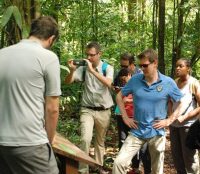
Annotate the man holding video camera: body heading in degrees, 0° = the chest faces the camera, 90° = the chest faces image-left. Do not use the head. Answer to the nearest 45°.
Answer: approximately 45°

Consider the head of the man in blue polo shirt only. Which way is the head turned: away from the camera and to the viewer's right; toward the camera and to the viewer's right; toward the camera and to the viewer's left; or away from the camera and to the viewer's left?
toward the camera and to the viewer's left

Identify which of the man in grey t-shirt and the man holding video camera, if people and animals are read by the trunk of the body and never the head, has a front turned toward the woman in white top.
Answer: the man in grey t-shirt

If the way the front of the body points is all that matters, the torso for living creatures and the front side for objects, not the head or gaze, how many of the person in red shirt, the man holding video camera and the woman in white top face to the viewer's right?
0

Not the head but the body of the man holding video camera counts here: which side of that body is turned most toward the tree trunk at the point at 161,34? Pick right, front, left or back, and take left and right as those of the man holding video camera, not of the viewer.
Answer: back

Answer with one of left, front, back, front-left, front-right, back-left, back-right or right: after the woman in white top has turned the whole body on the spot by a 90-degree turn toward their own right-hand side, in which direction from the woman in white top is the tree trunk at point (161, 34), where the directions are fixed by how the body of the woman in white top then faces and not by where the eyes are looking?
front-right

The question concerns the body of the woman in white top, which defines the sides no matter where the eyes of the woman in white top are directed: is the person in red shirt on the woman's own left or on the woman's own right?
on the woman's own right

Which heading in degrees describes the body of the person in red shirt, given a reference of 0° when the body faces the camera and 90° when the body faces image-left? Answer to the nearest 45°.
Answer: approximately 45°

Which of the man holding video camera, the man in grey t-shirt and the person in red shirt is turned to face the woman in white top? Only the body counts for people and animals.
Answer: the man in grey t-shirt

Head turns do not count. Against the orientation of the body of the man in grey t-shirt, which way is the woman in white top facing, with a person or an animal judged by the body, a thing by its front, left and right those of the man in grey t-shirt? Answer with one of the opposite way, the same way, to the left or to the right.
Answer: the opposite way

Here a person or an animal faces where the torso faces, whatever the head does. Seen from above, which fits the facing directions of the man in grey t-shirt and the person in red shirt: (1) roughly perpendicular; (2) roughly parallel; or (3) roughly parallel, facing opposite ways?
roughly parallel, facing opposite ways

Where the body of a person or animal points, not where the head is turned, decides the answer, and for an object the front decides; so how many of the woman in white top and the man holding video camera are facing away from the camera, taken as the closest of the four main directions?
0
